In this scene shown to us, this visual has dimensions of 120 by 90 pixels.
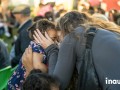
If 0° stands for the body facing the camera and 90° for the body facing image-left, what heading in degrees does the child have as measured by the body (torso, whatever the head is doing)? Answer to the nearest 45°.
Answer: approximately 270°
